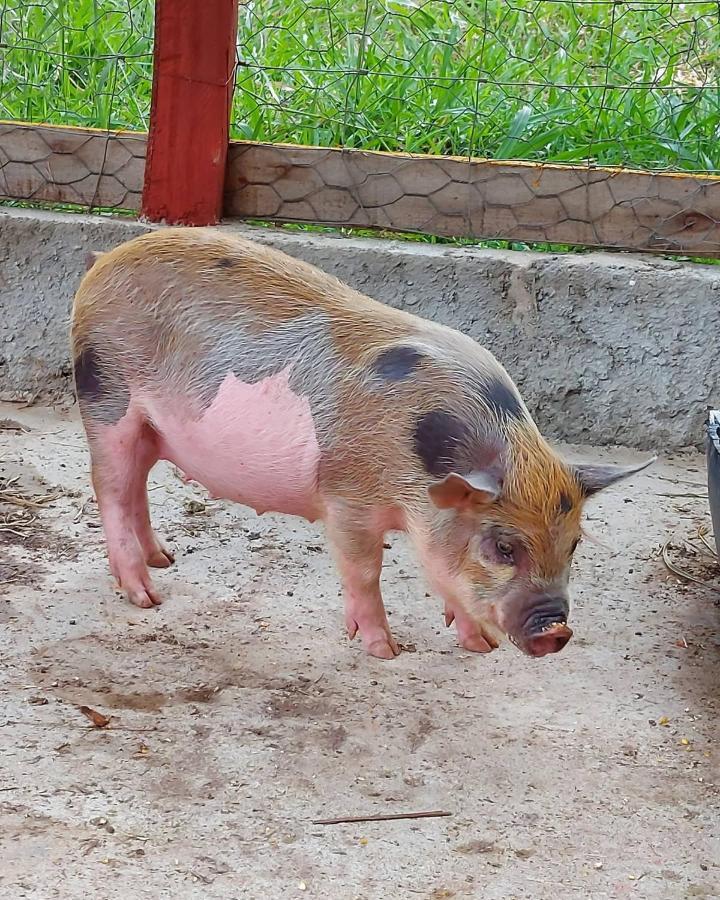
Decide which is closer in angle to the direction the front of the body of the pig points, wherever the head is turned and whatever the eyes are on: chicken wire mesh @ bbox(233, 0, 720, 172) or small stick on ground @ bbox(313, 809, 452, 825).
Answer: the small stick on ground

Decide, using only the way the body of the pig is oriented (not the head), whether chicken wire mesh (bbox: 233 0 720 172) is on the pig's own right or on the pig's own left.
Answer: on the pig's own left

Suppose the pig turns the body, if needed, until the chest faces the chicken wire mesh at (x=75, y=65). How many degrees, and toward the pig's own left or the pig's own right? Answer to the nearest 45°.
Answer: approximately 180°

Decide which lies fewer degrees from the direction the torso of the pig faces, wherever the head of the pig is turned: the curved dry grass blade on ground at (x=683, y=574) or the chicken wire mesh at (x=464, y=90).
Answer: the curved dry grass blade on ground

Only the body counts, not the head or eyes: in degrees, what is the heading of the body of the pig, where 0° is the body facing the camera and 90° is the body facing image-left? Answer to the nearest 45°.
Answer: approximately 315°

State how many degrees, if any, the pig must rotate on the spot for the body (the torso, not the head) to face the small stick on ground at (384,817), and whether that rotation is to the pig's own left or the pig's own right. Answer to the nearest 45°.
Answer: approximately 45° to the pig's own right

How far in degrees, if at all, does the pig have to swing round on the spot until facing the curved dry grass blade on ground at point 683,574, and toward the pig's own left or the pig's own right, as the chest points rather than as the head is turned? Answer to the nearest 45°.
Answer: approximately 90° to the pig's own left

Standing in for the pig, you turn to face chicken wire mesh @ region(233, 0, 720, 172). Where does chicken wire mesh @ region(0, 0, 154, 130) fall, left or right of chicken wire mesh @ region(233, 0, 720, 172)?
left

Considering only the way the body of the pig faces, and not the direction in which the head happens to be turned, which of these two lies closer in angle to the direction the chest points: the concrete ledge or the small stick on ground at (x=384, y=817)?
the small stick on ground
